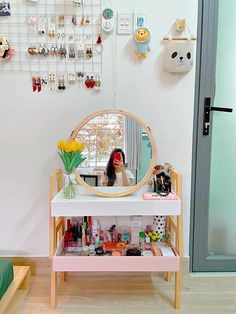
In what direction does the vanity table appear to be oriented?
toward the camera

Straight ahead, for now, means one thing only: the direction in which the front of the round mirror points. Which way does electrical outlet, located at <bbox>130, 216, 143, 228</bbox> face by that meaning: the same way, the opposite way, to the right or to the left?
the same way

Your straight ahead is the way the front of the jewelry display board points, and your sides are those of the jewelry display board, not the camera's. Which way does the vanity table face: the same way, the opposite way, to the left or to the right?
the same way

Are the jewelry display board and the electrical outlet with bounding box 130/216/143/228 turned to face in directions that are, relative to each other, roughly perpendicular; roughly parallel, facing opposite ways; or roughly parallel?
roughly parallel

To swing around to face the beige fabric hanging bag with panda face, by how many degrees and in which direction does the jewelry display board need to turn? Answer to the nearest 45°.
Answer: approximately 90° to its left

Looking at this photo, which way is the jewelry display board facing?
toward the camera
